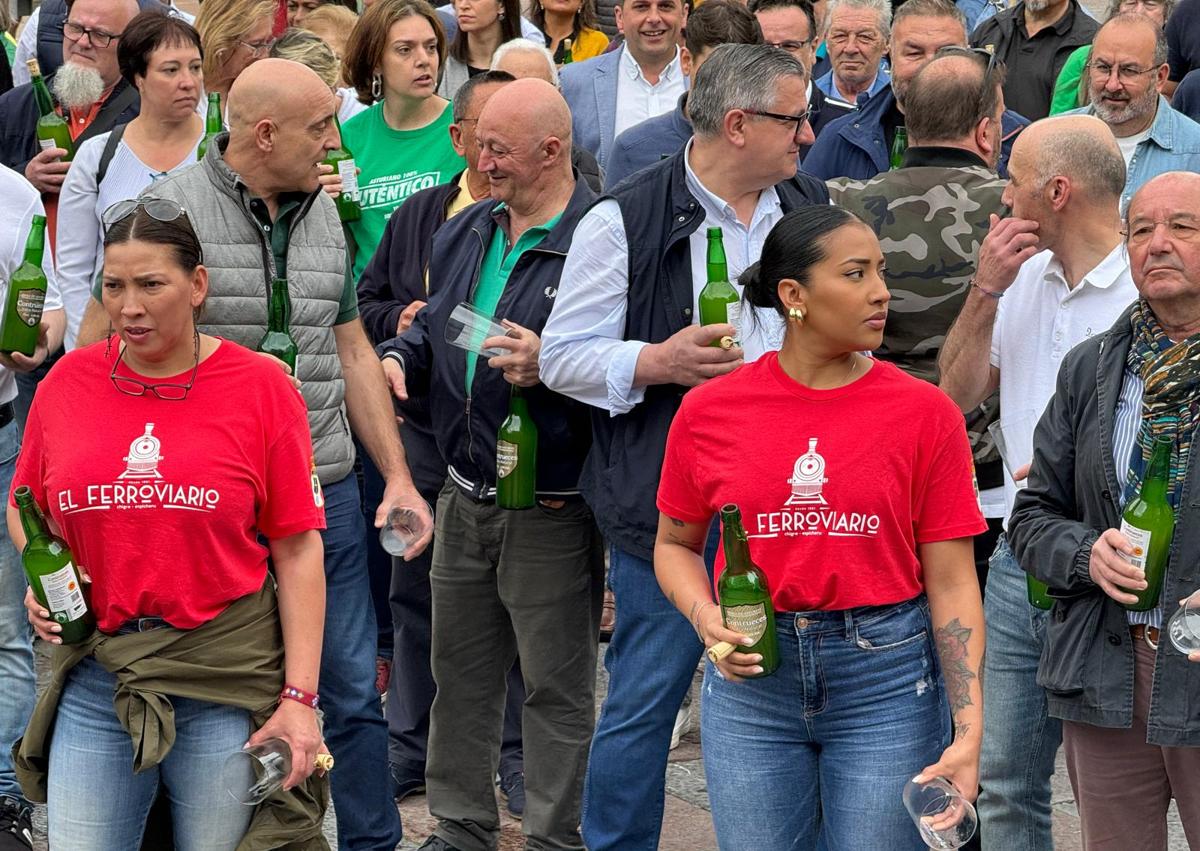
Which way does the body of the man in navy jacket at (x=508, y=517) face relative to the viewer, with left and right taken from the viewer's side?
facing the viewer and to the left of the viewer

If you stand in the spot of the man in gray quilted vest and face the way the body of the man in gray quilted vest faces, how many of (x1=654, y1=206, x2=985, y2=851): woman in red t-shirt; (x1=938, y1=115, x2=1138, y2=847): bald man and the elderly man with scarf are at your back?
0

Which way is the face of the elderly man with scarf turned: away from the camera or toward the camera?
toward the camera

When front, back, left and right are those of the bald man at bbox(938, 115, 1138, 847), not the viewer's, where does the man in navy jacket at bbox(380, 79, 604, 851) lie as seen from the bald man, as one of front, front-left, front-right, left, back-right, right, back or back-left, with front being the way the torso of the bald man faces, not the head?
front-right

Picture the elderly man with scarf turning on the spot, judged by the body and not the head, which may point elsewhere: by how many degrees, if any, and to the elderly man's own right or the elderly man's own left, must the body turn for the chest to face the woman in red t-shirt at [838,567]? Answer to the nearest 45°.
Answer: approximately 45° to the elderly man's own right

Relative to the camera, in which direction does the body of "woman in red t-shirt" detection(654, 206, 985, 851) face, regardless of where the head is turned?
toward the camera

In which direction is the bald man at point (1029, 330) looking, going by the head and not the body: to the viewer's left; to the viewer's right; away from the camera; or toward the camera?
to the viewer's left

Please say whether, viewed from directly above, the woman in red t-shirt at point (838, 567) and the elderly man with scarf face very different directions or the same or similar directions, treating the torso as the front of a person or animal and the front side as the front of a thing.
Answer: same or similar directions

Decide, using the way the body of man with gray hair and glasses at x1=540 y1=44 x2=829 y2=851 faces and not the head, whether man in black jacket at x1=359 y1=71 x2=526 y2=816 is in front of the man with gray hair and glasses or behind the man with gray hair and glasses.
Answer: behind

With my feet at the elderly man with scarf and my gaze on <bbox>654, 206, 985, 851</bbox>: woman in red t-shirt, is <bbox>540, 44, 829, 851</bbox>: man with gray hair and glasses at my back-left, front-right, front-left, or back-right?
front-right

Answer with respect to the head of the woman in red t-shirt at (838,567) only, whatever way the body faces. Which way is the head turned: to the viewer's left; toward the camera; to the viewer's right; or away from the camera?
to the viewer's right

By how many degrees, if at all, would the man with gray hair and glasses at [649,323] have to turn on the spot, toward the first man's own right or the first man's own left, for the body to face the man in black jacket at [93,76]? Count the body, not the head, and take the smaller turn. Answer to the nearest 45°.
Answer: approximately 180°

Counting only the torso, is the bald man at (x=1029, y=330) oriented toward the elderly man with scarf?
no

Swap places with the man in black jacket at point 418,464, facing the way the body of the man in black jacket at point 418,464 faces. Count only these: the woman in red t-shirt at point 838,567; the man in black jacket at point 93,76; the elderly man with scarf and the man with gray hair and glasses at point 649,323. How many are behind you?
1

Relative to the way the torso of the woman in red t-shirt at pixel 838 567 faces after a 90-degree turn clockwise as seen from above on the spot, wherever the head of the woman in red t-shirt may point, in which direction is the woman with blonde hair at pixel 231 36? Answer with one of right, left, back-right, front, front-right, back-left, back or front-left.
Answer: front-right
